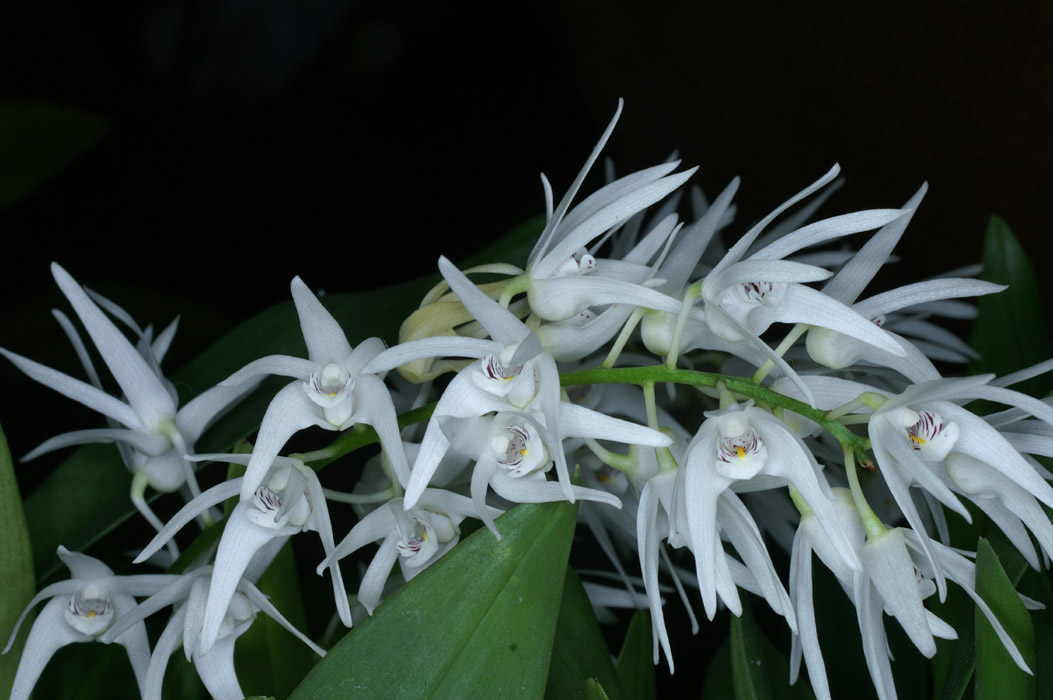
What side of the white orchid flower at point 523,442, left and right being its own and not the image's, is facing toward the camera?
front

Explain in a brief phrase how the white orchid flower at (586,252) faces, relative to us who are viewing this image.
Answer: facing to the right of the viewer

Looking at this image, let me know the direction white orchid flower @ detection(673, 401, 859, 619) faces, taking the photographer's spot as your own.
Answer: facing the viewer

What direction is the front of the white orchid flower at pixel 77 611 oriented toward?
toward the camera
